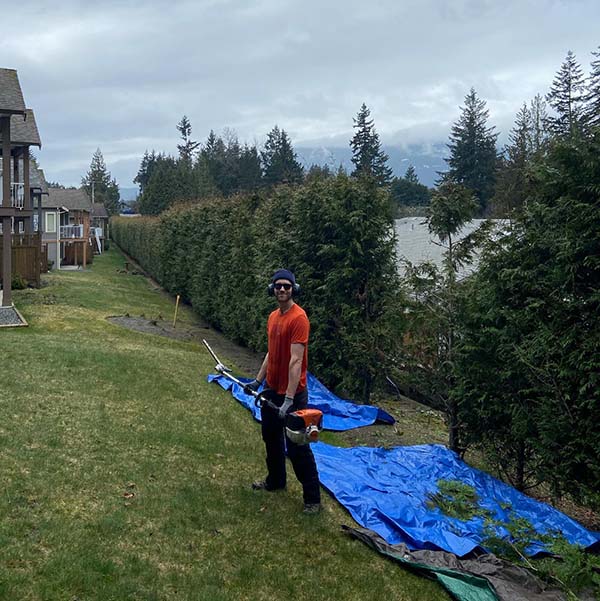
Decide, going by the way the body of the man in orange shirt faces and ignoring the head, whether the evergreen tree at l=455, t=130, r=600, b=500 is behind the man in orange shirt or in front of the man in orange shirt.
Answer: behind

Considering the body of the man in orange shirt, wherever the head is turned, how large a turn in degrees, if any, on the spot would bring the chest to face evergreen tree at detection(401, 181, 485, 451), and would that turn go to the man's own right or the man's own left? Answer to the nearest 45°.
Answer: approximately 180°

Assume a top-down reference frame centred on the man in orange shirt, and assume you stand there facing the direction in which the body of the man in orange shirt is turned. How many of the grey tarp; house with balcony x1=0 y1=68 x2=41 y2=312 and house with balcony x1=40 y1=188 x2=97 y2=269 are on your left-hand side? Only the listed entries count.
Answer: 1

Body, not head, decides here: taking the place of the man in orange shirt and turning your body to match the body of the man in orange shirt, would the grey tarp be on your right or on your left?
on your left

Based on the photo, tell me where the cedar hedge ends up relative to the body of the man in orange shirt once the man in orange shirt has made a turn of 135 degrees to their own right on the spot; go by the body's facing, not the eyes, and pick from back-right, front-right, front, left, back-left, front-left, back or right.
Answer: front

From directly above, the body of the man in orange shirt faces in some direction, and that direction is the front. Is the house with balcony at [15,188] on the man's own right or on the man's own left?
on the man's own right
